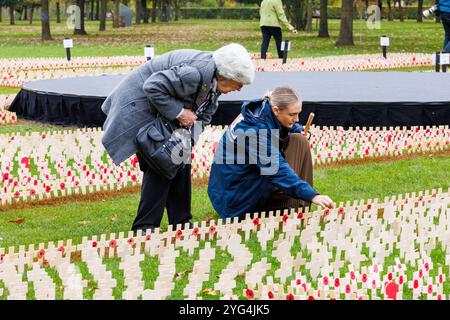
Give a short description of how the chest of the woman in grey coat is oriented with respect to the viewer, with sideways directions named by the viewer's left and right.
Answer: facing to the right of the viewer

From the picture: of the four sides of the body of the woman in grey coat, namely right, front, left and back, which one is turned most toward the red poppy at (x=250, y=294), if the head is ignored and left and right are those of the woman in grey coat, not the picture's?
right

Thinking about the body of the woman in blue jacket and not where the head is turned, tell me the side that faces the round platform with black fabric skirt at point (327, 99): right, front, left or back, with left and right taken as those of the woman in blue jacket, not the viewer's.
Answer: left

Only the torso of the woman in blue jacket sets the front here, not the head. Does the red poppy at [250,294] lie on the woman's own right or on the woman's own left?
on the woman's own right

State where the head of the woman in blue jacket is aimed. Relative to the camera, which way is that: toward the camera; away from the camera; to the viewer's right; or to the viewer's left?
to the viewer's right

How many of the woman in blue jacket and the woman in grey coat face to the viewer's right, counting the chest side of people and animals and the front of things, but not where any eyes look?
2

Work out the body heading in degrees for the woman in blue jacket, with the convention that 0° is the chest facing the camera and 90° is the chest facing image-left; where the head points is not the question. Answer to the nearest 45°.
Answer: approximately 270°

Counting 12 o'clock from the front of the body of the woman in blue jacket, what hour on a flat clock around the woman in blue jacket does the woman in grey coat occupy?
The woman in grey coat is roughly at 5 o'clock from the woman in blue jacket.

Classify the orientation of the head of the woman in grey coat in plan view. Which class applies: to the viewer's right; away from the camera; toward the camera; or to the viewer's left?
to the viewer's right
